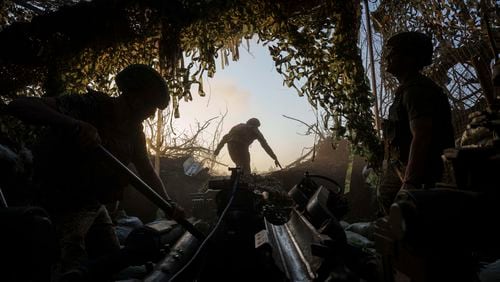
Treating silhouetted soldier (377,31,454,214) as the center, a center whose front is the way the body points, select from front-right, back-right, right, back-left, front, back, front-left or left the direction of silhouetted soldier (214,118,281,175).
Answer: front-right

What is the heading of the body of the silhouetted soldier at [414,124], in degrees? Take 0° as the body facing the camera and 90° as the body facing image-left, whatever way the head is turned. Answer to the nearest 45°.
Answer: approximately 90°

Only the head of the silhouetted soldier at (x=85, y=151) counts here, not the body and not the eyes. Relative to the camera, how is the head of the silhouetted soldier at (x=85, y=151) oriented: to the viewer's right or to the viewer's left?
to the viewer's right

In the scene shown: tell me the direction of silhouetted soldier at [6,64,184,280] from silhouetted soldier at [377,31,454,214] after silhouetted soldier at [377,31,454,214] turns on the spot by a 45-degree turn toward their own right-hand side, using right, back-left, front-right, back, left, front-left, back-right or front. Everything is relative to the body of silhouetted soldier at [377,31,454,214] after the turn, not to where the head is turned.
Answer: left

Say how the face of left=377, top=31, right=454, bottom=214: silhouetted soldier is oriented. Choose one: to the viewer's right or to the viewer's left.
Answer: to the viewer's left
